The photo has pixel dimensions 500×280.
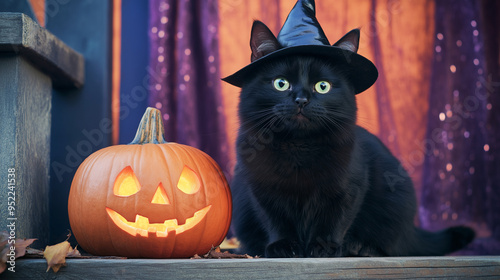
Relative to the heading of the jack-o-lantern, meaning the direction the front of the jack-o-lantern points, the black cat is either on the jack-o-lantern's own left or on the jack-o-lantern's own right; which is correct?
on the jack-o-lantern's own left

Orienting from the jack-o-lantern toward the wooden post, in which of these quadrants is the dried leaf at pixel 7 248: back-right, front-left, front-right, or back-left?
front-left

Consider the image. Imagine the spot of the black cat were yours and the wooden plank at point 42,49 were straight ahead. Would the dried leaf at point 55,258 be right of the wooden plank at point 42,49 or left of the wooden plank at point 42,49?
left

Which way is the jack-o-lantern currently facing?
toward the camera
